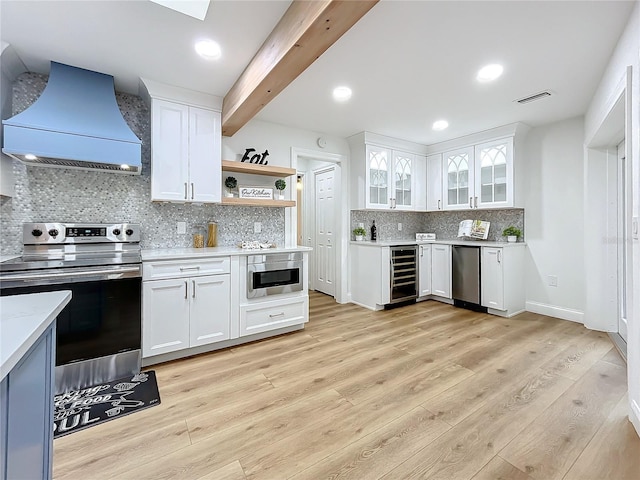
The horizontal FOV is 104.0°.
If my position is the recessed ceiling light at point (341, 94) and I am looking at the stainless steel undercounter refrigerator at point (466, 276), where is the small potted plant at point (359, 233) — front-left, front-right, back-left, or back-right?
front-left

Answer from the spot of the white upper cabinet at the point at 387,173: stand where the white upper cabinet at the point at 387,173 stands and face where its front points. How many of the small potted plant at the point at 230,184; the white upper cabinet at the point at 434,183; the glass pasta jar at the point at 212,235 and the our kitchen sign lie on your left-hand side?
1

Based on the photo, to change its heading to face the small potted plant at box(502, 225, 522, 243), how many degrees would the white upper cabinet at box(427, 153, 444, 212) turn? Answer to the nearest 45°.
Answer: approximately 135° to its left

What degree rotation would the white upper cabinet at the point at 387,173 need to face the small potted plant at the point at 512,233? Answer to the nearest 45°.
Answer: approximately 45° to its left

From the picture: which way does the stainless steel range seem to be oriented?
toward the camera

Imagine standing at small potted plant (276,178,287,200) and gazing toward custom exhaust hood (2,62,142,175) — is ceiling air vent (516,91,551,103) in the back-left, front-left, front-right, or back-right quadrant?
back-left

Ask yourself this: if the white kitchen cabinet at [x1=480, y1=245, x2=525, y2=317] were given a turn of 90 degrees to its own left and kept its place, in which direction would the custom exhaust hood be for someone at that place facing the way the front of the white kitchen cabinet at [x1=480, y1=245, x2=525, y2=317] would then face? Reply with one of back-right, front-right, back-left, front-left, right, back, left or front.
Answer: right

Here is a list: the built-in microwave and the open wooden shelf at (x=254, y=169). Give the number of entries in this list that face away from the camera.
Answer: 0

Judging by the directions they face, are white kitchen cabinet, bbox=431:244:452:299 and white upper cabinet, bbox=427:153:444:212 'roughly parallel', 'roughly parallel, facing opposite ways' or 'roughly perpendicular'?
roughly parallel

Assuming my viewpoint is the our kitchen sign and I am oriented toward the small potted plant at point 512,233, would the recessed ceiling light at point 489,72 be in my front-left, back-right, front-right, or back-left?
front-right
